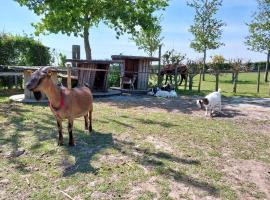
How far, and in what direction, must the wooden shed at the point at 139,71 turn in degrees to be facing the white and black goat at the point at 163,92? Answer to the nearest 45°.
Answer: approximately 45° to its left

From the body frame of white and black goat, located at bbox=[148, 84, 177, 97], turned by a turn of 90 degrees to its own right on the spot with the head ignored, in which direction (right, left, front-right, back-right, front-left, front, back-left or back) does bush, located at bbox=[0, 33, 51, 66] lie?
left

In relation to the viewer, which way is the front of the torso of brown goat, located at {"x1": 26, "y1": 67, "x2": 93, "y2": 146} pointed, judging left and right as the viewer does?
facing the viewer and to the left of the viewer

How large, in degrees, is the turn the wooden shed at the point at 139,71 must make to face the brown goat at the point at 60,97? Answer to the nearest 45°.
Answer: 0° — it already faces it

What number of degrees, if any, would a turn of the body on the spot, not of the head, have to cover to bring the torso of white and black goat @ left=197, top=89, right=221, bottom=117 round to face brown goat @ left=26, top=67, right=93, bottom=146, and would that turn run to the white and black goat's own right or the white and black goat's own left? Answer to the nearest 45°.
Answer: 0° — it already faces it

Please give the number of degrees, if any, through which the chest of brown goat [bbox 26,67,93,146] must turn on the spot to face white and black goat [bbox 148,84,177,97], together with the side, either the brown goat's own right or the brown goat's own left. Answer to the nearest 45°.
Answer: approximately 180°

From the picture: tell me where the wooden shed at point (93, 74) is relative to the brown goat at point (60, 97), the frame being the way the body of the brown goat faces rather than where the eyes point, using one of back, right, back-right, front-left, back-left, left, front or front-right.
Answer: back-right

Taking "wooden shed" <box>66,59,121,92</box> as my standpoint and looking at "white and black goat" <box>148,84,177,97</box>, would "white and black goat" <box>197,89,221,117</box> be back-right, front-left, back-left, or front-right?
front-right

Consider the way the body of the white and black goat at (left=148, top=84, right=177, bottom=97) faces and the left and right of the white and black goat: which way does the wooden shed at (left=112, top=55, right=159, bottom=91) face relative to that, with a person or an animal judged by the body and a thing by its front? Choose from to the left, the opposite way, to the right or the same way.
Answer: to the left

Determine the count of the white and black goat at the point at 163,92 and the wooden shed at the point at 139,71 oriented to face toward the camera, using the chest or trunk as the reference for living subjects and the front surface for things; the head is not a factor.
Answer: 1

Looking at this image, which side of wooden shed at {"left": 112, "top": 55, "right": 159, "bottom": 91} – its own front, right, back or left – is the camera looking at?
front

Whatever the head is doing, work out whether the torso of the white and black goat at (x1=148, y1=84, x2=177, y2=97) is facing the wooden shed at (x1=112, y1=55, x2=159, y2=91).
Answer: no

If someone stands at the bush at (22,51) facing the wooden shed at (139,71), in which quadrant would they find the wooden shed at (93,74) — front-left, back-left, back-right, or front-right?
front-right

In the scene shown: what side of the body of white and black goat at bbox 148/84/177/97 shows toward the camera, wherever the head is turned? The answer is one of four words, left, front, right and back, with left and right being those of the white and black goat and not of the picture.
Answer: left

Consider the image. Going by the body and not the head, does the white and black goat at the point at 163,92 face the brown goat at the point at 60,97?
no

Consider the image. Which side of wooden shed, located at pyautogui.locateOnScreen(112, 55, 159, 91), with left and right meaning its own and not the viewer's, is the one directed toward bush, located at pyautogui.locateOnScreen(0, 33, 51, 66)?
right

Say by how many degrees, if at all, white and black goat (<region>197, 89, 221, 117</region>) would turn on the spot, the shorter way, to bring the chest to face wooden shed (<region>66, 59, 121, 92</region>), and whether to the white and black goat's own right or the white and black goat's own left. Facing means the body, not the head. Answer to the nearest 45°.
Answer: approximately 90° to the white and black goat's own right

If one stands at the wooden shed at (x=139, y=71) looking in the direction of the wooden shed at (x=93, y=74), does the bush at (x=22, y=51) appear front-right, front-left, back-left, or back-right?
front-right
